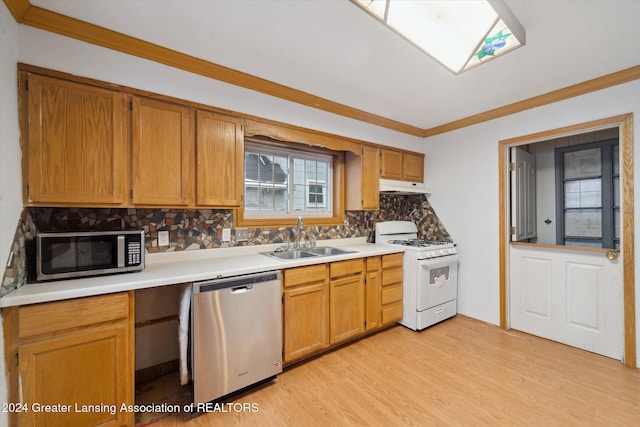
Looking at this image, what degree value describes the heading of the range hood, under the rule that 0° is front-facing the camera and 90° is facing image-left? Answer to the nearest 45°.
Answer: approximately 315°

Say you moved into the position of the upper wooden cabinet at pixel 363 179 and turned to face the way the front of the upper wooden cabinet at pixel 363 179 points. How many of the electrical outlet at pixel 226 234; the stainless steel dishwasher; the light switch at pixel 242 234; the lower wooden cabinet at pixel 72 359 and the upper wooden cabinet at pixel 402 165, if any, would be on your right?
4

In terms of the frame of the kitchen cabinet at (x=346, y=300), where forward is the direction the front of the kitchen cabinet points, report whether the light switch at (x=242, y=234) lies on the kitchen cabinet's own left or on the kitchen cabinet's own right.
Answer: on the kitchen cabinet's own right

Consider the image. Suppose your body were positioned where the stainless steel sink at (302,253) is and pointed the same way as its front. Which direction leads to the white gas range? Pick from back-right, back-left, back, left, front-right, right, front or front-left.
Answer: front-left

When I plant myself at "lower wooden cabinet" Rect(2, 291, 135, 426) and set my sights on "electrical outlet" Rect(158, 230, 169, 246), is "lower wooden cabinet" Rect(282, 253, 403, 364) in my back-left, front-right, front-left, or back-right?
front-right

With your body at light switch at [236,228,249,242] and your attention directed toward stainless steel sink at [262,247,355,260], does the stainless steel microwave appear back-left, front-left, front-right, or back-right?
back-right

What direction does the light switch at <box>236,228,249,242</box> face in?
toward the camera

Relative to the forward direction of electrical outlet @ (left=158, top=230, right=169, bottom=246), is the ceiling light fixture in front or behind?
in front

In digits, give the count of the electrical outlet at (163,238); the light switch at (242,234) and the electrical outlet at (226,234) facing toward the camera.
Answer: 3

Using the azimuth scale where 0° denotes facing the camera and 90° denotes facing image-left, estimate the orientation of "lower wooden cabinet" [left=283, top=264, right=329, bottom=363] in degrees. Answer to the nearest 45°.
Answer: approximately 315°

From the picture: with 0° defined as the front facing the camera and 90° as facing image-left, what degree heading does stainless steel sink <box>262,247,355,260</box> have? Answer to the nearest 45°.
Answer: approximately 315°

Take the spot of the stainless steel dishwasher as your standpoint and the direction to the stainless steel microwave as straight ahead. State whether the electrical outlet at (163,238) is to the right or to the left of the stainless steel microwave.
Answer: right
